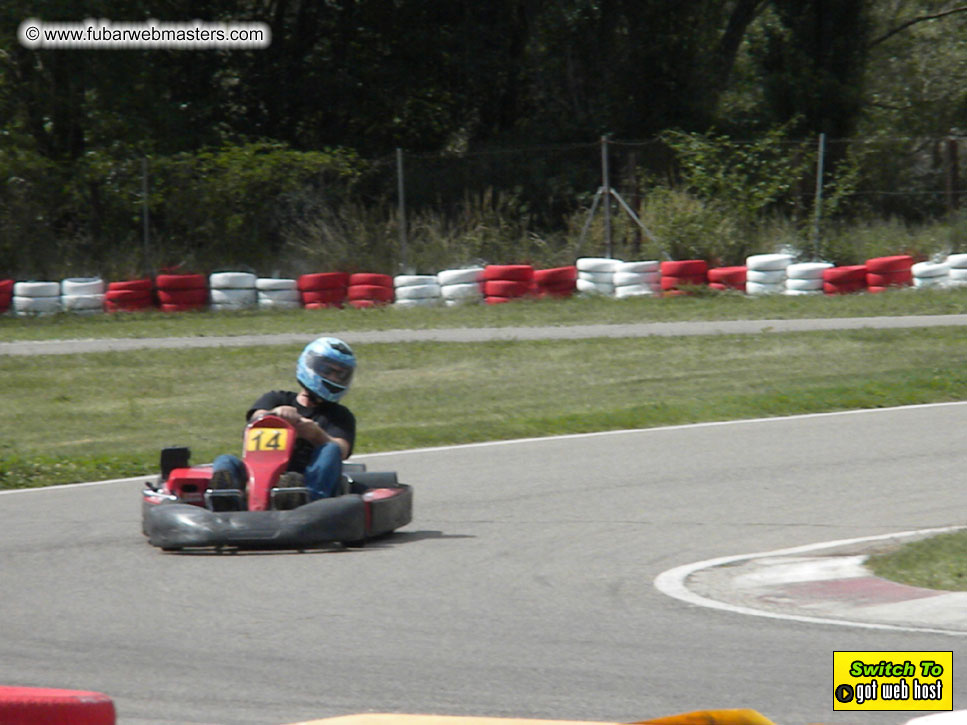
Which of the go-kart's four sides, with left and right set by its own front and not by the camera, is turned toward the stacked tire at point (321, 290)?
back

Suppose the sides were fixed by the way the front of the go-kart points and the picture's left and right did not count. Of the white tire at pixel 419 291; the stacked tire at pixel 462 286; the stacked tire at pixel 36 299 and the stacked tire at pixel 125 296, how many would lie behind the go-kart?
4

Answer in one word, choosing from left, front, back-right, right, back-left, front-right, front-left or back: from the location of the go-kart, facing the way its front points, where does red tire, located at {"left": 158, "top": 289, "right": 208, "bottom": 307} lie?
back

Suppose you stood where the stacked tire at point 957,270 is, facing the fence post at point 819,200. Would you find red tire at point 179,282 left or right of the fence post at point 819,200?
left

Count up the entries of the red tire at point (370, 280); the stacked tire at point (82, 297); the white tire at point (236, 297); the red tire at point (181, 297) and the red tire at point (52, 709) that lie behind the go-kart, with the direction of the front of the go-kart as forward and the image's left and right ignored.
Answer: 4

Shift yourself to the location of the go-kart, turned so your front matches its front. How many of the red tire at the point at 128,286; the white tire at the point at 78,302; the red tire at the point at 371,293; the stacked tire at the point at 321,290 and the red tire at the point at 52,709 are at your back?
4

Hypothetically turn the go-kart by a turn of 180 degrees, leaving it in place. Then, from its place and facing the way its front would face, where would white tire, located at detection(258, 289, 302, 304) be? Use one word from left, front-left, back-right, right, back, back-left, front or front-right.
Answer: front

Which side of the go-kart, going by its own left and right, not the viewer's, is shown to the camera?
front

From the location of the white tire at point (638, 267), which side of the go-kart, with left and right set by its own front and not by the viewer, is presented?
back

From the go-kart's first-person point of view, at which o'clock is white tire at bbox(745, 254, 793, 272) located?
The white tire is roughly at 7 o'clock from the go-kart.

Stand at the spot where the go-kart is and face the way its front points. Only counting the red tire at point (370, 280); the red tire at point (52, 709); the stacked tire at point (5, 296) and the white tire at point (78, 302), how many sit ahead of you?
1

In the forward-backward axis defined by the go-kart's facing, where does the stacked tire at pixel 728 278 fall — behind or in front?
behind

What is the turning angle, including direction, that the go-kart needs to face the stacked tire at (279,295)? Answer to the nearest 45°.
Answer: approximately 180°

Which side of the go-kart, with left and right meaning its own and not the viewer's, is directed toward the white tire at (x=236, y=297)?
back

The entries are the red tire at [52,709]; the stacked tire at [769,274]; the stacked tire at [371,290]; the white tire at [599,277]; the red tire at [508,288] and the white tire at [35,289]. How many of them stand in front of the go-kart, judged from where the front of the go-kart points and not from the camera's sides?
1

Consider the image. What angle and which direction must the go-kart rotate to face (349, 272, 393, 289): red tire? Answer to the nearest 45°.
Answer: approximately 180°

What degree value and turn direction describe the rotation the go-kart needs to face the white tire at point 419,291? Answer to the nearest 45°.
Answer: approximately 180°

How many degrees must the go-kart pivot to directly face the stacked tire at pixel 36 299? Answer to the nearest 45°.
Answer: approximately 180°
